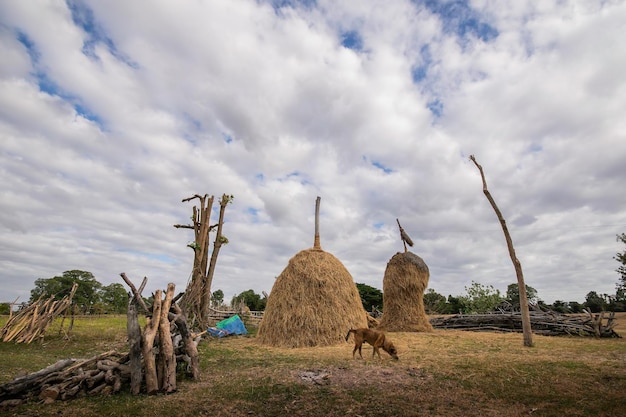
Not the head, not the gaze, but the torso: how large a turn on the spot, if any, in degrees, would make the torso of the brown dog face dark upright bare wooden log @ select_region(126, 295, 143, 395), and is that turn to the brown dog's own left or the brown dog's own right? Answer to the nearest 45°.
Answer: approximately 135° to the brown dog's own right

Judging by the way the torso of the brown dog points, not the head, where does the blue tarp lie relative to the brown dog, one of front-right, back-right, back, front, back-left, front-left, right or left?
back-left

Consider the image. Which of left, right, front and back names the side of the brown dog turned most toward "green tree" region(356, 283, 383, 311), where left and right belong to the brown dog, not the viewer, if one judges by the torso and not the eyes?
left

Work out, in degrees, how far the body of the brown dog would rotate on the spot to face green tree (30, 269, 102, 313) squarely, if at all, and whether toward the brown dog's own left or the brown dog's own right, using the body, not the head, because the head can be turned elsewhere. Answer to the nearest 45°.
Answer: approximately 135° to the brown dog's own left

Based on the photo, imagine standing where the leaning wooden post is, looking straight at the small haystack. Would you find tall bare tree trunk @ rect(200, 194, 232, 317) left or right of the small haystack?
left

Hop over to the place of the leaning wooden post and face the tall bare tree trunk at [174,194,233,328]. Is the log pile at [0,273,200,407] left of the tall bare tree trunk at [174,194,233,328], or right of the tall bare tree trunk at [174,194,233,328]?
left

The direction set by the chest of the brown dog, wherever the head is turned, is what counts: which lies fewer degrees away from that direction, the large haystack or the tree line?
the tree line

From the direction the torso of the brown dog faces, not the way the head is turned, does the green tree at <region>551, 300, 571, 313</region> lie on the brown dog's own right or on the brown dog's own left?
on the brown dog's own left

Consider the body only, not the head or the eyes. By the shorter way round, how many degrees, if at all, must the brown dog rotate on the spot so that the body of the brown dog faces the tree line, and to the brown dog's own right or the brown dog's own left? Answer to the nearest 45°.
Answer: approximately 90° to the brown dog's own left

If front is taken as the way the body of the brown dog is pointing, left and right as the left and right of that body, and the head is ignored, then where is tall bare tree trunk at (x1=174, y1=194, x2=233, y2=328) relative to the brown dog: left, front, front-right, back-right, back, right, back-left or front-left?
back-left

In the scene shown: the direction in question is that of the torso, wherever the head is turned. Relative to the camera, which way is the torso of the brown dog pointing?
to the viewer's right

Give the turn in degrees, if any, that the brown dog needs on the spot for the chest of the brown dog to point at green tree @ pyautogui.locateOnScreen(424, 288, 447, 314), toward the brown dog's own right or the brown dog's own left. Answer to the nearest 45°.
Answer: approximately 90° to the brown dog's own left

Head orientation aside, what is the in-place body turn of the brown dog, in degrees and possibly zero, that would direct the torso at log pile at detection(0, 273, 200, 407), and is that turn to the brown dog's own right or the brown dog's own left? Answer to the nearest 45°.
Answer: approximately 135° to the brown dog's own right

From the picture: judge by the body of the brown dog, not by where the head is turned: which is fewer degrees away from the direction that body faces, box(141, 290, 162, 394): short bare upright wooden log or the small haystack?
the small haystack

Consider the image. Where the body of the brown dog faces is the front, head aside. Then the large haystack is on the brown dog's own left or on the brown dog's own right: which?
on the brown dog's own left

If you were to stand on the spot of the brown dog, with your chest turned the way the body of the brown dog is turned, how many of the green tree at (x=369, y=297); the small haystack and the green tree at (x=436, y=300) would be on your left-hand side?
3
